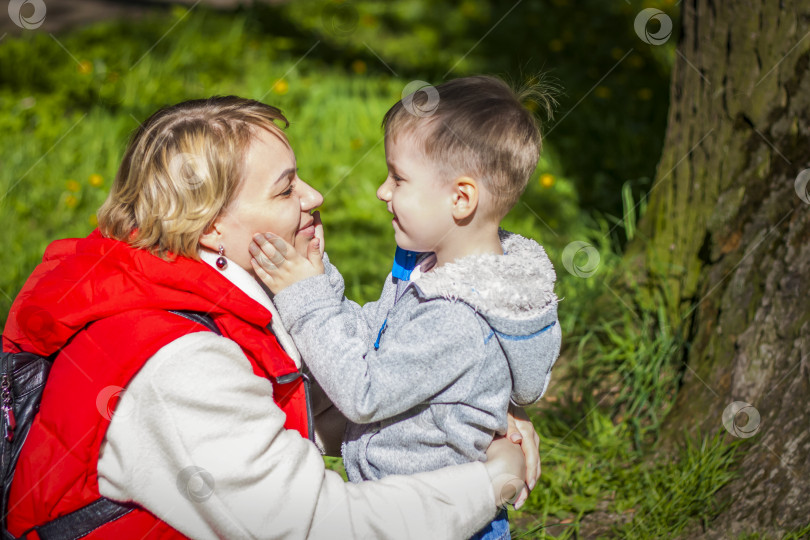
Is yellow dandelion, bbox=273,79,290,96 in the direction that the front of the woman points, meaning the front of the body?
no

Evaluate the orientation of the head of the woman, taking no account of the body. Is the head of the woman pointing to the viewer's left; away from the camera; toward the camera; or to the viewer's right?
to the viewer's right

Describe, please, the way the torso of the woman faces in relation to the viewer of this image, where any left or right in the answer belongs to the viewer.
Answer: facing to the right of the viewer

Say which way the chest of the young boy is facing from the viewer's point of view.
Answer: to the viewer's left

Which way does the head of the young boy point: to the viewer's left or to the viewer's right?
to the viewer's left

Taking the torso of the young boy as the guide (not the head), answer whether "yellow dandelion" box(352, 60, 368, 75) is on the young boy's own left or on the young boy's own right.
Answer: on the young boy's own right

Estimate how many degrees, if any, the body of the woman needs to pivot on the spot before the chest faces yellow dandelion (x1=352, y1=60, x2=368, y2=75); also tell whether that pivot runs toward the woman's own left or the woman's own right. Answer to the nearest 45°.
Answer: approximately 90° to the woman's own left

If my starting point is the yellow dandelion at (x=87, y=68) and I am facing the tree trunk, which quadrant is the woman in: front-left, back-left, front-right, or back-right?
front-right

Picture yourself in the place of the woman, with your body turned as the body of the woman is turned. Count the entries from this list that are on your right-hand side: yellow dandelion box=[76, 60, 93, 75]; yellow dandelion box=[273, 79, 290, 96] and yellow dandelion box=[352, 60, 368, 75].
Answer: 0

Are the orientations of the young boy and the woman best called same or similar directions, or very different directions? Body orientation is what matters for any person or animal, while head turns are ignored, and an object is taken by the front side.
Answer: very different directions
